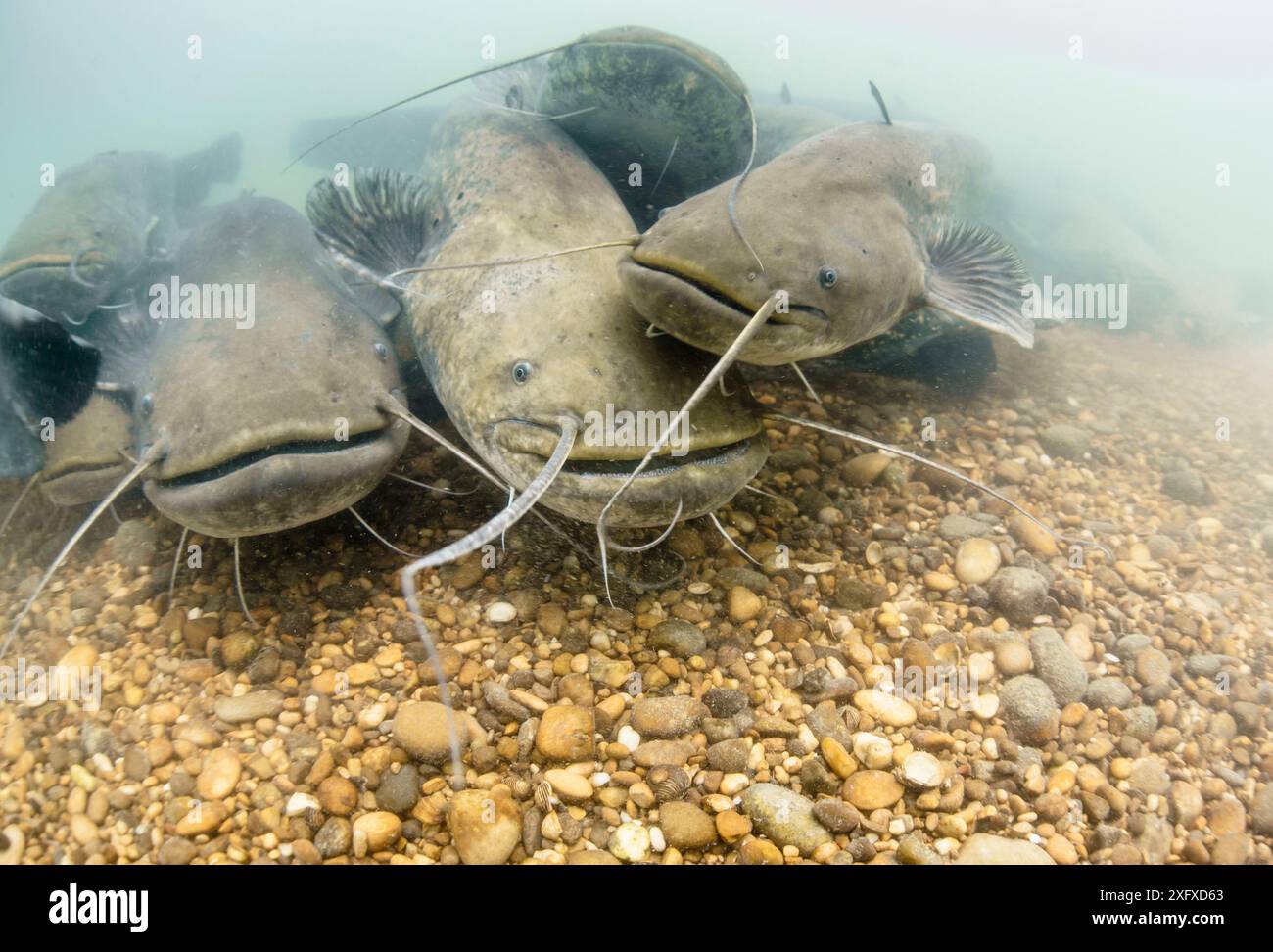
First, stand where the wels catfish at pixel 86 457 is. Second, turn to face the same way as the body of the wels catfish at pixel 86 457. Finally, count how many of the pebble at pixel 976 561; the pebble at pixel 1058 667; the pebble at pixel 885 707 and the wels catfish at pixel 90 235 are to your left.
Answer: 3

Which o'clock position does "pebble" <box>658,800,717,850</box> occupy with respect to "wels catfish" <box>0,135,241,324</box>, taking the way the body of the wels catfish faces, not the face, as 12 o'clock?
The pebble is roughly at 10 o'clock from the wels catfish.

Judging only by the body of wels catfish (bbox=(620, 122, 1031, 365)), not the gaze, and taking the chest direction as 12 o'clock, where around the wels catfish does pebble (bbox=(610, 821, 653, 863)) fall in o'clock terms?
The pebble is roughly at 11 o'clock from the wels catfish.

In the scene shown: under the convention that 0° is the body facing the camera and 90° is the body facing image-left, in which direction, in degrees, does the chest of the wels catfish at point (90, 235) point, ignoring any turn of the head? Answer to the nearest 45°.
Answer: approximately 45°

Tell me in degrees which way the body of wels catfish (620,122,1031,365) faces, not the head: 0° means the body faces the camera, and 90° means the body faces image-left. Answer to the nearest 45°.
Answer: approximately 45°

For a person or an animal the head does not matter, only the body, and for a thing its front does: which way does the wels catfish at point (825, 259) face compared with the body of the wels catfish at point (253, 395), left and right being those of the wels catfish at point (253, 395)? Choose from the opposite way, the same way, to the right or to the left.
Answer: to the right

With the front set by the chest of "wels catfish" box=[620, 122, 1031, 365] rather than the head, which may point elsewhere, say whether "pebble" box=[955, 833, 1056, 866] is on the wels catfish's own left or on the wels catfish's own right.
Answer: on the wels catfish's own left

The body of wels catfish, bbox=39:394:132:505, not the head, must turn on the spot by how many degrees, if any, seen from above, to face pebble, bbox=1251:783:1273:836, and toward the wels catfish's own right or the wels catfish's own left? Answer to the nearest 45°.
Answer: approximately 90° to the wels catfish's own left
